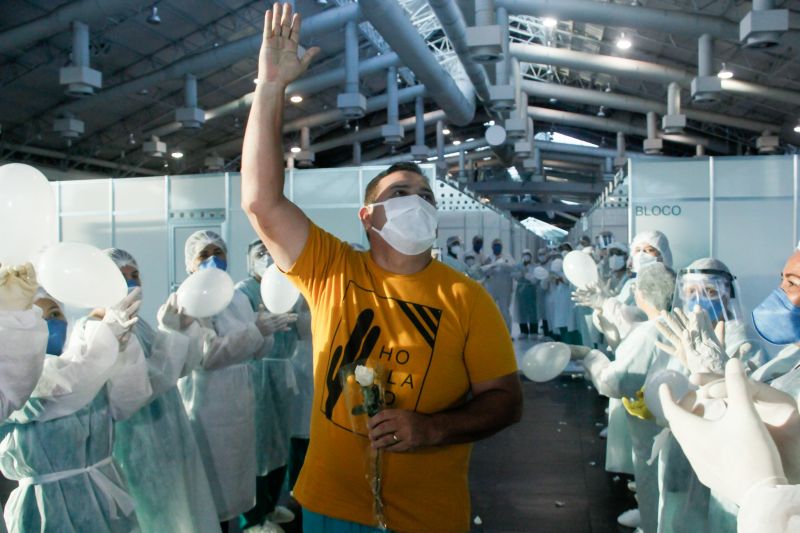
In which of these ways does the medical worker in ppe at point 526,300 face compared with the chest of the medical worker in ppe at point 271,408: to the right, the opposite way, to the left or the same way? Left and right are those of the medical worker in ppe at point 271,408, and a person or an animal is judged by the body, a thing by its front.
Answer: to the right

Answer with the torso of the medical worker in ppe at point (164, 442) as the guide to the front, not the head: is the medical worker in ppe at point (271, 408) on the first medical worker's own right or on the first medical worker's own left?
on the first medical worker's own left

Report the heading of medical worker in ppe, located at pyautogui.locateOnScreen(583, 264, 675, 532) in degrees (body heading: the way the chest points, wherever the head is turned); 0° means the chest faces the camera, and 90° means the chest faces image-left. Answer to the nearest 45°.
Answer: approximately 135°

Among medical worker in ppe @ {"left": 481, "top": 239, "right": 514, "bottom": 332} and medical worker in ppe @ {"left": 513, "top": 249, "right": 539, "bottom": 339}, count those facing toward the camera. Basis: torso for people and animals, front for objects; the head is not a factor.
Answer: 2

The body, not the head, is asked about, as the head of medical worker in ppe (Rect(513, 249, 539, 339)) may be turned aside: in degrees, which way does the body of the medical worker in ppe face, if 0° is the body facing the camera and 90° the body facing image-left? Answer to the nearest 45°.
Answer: approximately 0°

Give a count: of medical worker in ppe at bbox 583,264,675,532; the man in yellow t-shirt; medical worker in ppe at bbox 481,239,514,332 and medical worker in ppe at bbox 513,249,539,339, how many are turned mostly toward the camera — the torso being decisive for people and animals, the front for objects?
3

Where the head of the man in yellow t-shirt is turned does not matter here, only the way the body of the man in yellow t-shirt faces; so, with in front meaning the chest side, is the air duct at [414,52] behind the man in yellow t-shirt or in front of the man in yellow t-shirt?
behind

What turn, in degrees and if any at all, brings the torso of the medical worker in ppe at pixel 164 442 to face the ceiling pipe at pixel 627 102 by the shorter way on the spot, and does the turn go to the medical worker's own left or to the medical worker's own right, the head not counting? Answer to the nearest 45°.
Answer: approximately 90° to the medical worker's own left

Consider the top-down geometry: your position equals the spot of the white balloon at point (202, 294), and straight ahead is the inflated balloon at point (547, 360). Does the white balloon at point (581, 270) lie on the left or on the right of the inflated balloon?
left

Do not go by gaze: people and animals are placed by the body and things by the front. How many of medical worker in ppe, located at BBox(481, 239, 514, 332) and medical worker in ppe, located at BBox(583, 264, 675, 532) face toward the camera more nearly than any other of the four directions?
1

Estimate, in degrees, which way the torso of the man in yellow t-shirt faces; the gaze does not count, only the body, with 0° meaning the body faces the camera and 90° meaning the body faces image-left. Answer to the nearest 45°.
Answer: approximately 0°
